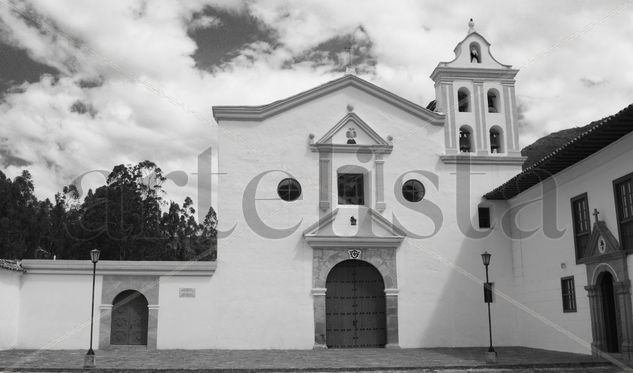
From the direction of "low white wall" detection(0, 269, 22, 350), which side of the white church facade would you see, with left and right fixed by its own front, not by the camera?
right

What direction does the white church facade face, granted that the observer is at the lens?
facing the viewer
